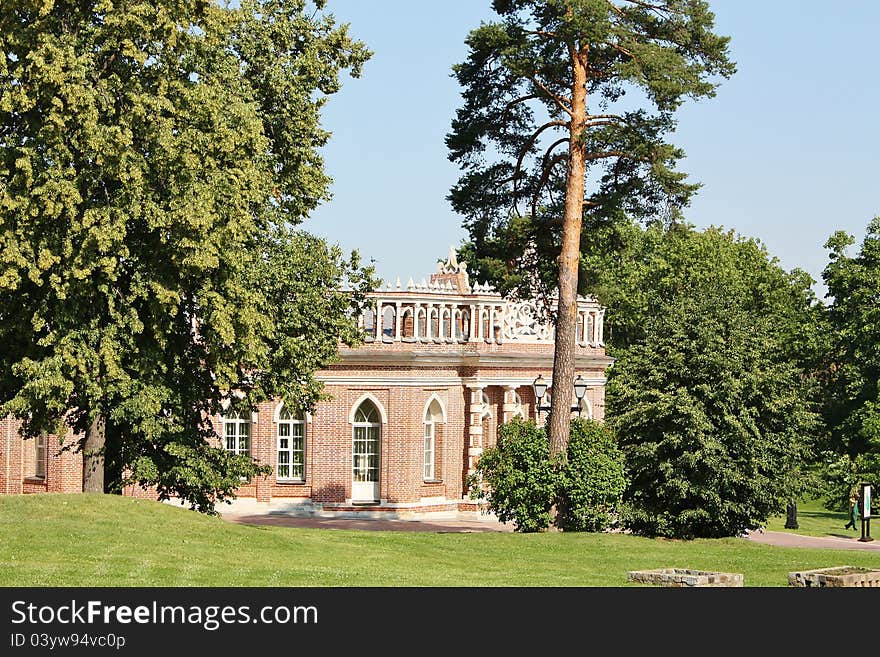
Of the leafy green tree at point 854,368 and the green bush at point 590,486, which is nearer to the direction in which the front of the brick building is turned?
the green bush

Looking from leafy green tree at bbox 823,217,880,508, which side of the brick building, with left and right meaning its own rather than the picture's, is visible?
left

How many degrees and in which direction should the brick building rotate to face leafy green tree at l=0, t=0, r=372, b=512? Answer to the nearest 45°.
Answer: approximately 45° to its right

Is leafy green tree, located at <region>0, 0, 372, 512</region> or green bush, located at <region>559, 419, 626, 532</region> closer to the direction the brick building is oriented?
the green bush

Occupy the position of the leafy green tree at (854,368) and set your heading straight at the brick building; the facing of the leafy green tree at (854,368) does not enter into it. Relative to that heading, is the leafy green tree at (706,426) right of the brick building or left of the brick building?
left

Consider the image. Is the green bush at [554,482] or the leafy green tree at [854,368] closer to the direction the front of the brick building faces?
the green bush

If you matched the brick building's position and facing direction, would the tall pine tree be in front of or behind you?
in front

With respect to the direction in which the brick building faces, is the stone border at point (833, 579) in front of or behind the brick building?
in front

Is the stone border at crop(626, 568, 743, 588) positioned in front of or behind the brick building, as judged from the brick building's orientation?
in front

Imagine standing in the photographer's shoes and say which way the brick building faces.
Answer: facing the viewer and to the right of the viewer

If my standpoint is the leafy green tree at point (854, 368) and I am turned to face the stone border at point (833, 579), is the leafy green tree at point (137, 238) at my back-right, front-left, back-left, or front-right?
front-right
